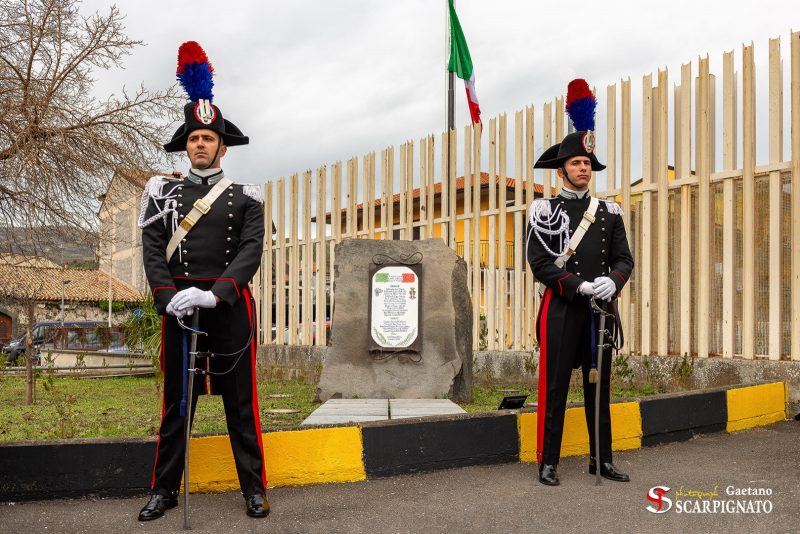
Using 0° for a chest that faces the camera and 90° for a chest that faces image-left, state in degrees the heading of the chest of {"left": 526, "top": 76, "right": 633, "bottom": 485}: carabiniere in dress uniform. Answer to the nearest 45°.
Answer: approximately 315°

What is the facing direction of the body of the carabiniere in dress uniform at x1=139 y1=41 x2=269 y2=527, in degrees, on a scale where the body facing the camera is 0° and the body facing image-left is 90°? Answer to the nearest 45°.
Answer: approximately 0°

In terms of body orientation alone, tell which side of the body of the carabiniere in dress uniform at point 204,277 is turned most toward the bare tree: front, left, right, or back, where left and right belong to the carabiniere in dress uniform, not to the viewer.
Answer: back

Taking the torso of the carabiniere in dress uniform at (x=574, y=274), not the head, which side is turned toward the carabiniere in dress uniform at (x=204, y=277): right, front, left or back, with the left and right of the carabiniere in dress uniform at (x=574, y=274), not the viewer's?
right

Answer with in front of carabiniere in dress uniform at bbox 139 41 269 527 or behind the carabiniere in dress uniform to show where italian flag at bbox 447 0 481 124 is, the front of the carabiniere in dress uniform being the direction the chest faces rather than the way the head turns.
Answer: behind

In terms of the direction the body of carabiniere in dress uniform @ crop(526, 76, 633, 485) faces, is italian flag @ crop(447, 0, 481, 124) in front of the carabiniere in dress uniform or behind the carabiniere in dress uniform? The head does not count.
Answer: behind

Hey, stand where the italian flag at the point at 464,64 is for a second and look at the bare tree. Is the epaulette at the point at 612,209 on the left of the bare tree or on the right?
left

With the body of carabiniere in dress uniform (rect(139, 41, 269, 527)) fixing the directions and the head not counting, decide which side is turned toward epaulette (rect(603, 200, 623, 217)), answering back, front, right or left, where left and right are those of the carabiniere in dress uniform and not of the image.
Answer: left
